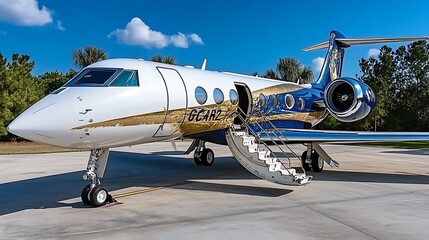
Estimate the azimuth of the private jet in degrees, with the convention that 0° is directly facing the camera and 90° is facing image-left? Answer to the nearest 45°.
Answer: approximately 45°
